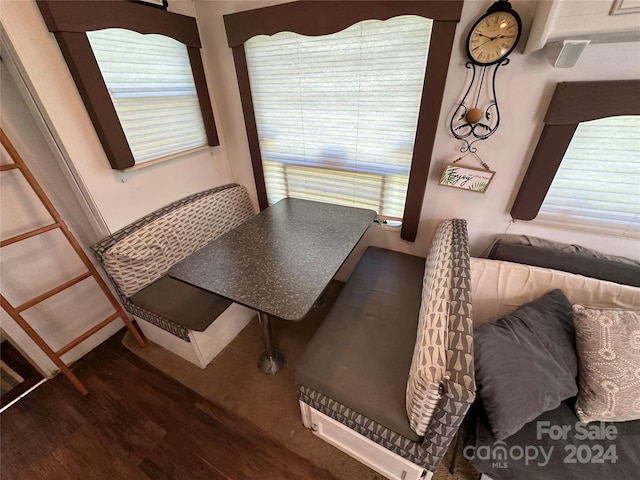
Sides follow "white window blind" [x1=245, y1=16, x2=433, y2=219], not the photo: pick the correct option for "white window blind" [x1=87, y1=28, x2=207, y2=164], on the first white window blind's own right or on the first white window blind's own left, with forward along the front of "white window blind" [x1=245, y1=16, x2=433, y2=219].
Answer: on the first white window blind's own right

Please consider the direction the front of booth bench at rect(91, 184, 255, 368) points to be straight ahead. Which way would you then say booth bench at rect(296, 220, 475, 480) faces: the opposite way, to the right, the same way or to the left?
the opposite way

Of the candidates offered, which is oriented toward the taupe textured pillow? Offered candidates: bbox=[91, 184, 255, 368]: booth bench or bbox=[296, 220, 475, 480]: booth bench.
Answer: bbox=[91, 184, 255, 368]: booth bench

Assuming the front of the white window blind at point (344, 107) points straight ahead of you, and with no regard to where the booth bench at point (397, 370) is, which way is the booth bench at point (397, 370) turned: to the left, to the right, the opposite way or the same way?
to the right

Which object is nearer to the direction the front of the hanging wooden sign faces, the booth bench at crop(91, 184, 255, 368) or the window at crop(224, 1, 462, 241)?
the booth bench

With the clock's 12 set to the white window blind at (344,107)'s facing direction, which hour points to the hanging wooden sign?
The hanging wooden sign is roughly at 10 o'clock from the white window blind.

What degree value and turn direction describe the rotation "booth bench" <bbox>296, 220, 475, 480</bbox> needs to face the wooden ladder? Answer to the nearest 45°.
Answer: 0° — it already faces it

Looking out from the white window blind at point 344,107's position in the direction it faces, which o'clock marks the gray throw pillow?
The gray throw pillow is roughly at 11 o'clock from the white window blind.

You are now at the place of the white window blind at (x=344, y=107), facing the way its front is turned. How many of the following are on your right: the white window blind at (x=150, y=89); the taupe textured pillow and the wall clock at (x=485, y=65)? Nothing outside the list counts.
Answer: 1

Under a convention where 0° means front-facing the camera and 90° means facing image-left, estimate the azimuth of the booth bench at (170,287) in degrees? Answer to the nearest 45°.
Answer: approximately 315°

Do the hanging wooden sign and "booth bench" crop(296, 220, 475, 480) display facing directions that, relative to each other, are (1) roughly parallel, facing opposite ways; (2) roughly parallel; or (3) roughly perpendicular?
roughly perpendicular

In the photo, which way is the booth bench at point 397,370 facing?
to the viewer's left

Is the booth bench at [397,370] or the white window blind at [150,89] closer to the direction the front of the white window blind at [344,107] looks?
the booth bench

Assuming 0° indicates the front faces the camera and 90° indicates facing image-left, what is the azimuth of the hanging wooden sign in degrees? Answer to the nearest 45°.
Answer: approximately 0°

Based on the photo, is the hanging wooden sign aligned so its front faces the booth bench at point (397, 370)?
yes
